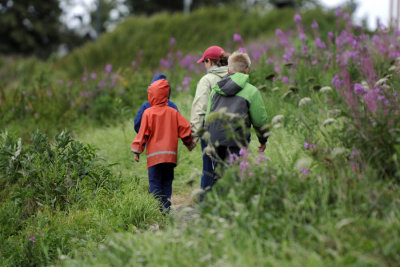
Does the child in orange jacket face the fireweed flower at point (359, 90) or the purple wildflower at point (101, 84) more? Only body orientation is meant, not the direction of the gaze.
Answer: the purple wildflower

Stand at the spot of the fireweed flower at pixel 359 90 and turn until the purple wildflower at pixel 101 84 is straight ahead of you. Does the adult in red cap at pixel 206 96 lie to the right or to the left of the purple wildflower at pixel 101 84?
left

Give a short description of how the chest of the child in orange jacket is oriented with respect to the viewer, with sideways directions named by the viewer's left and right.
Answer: facing away from the viewer

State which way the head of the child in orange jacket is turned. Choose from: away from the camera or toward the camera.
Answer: away from the camera

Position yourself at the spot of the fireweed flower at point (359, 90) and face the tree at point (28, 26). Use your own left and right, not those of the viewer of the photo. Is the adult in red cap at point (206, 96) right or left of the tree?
left

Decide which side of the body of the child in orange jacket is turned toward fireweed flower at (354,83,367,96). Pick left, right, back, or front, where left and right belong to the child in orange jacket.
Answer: right
